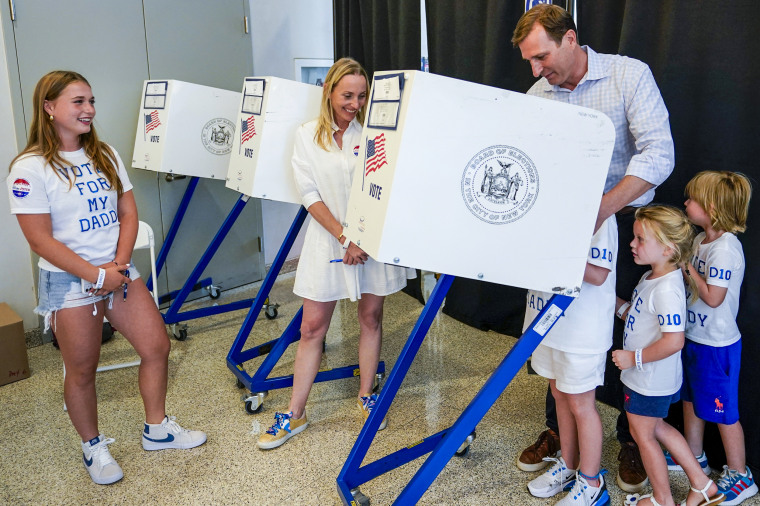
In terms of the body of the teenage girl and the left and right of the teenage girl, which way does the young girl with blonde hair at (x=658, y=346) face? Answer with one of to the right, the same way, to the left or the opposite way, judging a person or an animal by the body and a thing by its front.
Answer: the opposite way

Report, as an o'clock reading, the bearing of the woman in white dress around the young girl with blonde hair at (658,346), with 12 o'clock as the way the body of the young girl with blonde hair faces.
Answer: The woman in white dress is roughly at 12 o'clock from the young girl with blonde hair.

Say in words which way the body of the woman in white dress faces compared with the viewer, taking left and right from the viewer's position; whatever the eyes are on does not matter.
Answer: facing the viewer and to the right of the viewer

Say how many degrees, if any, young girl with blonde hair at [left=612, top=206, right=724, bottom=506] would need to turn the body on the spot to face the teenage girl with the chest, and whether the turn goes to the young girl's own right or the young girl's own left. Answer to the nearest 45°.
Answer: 0° — they already face them

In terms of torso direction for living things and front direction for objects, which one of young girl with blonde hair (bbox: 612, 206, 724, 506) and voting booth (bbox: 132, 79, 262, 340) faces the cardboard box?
the young girl with blonde hair

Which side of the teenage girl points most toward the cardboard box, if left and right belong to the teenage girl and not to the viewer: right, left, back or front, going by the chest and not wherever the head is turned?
back

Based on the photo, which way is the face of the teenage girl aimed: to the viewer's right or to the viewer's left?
to the viewer's right

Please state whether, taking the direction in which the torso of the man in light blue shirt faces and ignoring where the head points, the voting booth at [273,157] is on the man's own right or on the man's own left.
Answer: on the man's own right

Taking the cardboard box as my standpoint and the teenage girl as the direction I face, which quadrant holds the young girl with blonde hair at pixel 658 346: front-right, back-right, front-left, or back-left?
front-left

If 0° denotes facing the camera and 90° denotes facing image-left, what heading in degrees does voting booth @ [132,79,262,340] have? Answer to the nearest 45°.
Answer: approximately 270°

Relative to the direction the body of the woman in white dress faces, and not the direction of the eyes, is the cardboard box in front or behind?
behind

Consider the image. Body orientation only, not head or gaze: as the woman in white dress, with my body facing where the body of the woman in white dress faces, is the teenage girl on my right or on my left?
on my right

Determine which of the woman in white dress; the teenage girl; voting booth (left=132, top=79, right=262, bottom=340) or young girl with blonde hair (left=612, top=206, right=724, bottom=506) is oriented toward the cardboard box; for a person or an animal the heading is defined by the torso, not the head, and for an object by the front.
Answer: the young girl with blonde hair

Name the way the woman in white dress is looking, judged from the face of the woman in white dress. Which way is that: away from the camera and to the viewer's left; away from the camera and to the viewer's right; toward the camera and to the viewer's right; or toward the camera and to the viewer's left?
toward the camera and to the viewer's right

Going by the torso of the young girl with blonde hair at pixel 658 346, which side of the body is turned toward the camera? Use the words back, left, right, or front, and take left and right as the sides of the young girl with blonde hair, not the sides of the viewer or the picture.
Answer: left

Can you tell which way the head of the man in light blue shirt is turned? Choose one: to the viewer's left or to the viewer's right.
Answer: to the viewer's left
